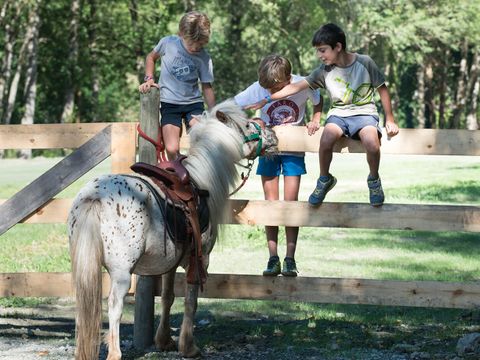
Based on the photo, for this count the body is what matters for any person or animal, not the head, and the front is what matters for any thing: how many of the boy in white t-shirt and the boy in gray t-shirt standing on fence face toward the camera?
2

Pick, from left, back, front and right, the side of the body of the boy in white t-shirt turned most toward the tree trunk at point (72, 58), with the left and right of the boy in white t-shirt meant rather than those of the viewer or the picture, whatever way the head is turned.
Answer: back

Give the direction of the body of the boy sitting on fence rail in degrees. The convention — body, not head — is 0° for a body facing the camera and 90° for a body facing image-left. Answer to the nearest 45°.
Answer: approximately 0°

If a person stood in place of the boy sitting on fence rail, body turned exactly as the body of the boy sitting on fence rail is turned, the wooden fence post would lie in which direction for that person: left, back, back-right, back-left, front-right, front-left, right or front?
right

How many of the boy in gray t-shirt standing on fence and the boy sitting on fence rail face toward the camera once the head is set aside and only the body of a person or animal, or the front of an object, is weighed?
2

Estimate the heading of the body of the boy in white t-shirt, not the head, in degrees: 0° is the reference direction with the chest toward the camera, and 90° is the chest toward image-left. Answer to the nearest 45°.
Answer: approximately 0°

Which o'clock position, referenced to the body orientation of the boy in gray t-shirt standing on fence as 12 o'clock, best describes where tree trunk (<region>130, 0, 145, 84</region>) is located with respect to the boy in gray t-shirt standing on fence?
The tree trunk is roughly at 6 o'clock from the boy in gray t-shirt standing on fence.

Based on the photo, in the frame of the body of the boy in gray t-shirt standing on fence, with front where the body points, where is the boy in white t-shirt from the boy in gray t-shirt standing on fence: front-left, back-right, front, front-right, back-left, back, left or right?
left
